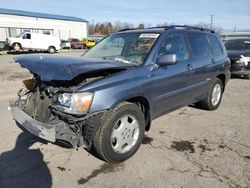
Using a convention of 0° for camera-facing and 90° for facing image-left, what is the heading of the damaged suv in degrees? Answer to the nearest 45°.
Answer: approximately 45°

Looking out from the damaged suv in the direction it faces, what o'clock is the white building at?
The white building is roughly at 4 o'clock from the damaged suv.

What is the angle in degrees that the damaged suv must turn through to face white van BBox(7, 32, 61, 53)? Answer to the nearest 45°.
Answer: approximately 135° to its right

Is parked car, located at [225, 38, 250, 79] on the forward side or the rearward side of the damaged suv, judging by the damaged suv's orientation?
on the rearward side

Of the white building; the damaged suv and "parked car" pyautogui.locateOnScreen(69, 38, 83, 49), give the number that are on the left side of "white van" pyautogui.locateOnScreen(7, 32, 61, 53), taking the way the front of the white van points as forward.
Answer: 1

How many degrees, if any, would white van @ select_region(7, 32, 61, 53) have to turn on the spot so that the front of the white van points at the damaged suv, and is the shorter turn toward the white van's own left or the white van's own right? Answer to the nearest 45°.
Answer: approximately 90° to the white van's own left

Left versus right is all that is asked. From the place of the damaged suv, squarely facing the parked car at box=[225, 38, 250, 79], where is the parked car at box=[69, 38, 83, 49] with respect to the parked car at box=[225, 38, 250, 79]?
left

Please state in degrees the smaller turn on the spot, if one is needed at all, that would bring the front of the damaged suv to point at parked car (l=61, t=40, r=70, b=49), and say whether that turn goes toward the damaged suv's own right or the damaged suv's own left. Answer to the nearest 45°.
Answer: approximately 135° to the damaged suv's own right

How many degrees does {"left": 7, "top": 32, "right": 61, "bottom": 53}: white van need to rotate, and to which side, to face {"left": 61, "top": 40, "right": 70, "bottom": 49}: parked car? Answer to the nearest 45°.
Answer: approximately 135° to its right

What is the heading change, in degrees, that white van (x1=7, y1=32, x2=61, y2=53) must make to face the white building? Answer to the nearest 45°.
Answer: approximately 90° to its right

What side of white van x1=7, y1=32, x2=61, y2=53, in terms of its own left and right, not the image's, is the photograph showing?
left

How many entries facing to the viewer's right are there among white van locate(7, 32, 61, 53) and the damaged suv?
0
